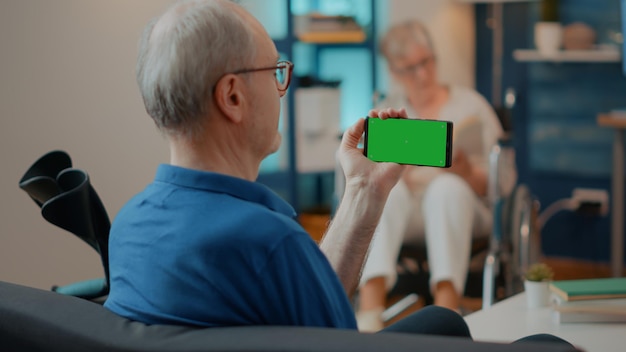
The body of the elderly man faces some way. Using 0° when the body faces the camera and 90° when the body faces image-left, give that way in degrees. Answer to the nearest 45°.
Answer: approximately 225°

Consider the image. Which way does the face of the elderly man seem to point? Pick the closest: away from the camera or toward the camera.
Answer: away from the camera

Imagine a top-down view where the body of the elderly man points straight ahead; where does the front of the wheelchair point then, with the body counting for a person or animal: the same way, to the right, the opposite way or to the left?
the opposite way

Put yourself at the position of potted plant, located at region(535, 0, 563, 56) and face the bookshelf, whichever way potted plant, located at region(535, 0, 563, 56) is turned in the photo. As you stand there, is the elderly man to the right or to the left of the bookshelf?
left

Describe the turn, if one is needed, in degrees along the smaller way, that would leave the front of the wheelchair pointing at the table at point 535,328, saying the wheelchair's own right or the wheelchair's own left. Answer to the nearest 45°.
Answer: approximately 45° to the wheelchair's own left

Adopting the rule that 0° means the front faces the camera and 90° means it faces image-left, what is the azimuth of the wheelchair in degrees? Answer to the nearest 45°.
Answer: approximately 45°
